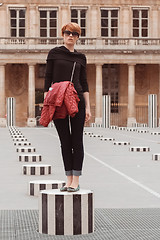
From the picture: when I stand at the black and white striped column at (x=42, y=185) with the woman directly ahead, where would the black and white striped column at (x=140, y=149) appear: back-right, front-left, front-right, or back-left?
back-left

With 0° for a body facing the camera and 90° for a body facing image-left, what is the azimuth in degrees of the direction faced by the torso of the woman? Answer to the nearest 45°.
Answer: approximately 0°

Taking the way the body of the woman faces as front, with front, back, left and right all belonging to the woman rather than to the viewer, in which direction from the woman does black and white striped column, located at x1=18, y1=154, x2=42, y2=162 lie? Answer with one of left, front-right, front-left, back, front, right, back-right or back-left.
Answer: back

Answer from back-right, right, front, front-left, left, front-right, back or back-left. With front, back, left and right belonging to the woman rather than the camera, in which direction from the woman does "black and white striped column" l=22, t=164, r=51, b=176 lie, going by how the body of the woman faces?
back

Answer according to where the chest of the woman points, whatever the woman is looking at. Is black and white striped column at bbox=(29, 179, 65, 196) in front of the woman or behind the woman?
behind

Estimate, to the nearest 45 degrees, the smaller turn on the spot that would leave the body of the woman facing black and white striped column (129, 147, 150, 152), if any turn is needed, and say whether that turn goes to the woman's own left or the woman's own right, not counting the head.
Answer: approximately 180°
